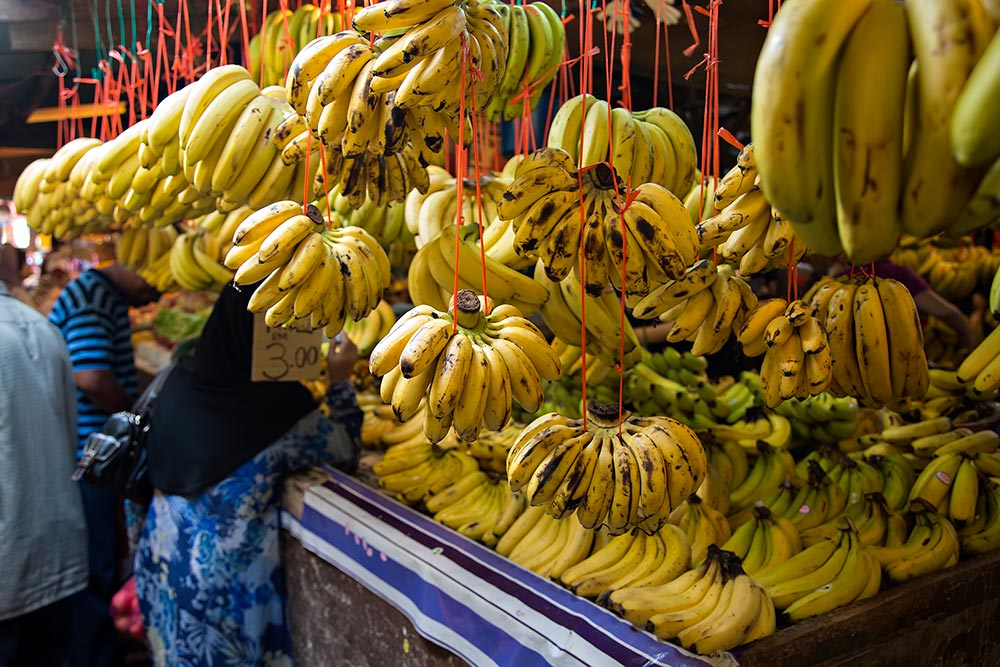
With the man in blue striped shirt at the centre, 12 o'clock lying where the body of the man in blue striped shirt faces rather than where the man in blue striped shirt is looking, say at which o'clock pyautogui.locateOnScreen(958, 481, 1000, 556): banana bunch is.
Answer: The banana bunch is roughly at 2 o'clock from the man in blue striped shirt.

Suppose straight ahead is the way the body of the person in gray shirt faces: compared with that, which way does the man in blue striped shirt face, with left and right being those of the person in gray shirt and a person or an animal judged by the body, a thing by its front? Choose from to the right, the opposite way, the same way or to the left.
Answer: to the right

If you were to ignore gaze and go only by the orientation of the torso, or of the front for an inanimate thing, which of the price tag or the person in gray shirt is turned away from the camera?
the person in gray shirt

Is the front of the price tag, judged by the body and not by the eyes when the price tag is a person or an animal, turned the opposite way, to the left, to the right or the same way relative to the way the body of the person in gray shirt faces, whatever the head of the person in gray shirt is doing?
the opposite way

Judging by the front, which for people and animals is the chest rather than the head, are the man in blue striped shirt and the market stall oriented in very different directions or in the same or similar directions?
very different directions

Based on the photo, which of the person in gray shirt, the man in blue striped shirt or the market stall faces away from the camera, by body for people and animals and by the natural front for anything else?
the person in gray shirt

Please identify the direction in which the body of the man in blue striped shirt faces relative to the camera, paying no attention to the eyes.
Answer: to the viewer's right

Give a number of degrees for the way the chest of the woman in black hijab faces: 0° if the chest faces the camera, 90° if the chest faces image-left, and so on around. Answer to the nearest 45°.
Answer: approximately 225°
